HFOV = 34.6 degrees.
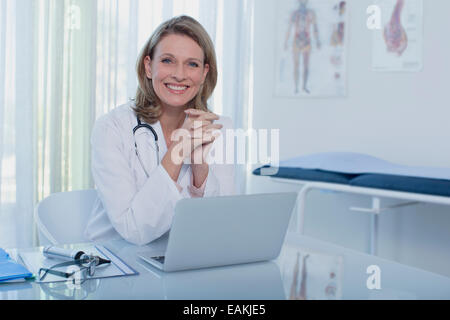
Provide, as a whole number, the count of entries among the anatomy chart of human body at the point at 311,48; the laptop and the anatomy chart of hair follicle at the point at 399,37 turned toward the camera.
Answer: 2

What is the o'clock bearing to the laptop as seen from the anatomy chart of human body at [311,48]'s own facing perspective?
The laptop is roughly at 12 o'clock from the anatomy chart of human body.

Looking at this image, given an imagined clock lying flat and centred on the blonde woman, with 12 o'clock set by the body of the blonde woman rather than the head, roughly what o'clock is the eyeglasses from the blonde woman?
The eyeglasses is roughly at 2 o'clock from the blonde woman.

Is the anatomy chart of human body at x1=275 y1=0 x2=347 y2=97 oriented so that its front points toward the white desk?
yes

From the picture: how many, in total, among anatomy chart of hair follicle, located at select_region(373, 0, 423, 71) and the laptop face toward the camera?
1

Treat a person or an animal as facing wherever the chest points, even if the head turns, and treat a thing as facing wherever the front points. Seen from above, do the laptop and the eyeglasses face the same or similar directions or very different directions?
very different directions

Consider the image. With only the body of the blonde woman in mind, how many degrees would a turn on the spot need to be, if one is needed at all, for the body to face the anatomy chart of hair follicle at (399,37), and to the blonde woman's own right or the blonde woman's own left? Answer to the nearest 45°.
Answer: approximately 90° to the blonde woman's own left

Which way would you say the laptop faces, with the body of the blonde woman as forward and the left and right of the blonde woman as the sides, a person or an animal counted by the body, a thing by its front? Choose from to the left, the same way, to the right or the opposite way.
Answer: the opposite way

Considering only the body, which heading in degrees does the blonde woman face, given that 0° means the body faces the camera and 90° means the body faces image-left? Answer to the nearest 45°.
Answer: approximately 315°
